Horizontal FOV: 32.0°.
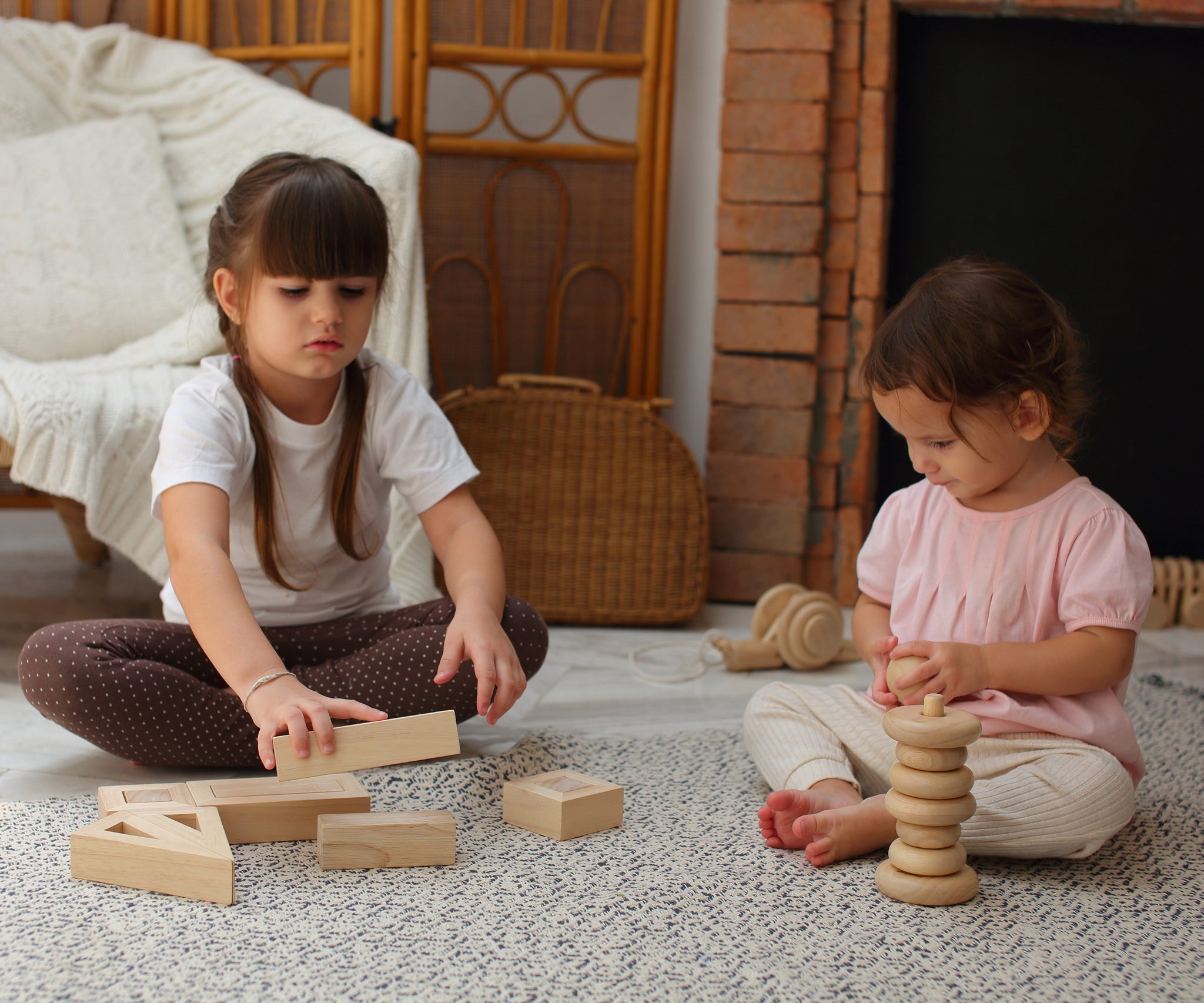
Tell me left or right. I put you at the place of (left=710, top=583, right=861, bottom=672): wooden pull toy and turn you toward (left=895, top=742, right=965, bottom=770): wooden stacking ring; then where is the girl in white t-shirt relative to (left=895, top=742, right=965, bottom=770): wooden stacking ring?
right

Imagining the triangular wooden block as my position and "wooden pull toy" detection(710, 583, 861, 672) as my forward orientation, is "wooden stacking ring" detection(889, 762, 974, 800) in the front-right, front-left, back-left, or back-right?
front-right

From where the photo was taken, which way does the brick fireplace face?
toward the camera

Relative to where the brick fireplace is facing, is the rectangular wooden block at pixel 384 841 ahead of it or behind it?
ahead

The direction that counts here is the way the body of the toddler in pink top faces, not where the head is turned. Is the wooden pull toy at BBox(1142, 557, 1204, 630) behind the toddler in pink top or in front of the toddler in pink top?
behind

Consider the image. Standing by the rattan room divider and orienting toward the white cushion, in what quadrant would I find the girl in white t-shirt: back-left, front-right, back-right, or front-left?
front-left

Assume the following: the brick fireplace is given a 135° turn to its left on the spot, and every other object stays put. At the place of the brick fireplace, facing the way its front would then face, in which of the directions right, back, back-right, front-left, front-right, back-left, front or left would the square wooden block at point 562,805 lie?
back-right

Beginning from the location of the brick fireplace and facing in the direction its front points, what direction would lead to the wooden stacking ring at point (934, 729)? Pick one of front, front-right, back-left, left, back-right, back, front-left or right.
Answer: front

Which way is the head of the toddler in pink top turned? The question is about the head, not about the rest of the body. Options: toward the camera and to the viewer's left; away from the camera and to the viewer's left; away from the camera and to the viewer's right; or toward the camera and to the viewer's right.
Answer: toward the camera and to the viewer's left

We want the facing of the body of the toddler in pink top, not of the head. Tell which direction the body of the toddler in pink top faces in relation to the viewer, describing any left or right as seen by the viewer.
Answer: facing the viewer and to the left of the viewer

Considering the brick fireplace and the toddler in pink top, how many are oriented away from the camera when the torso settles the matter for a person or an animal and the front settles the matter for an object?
0
